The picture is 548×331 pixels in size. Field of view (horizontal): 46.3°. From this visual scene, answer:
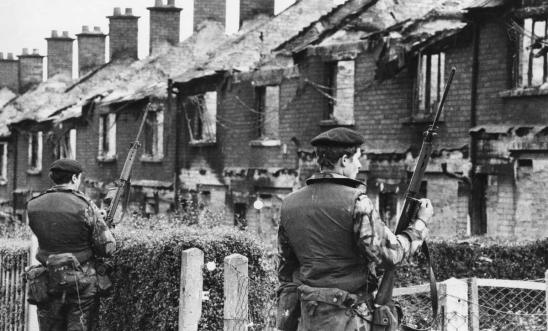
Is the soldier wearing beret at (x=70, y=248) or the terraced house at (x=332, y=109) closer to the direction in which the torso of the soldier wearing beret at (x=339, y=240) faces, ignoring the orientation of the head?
the terraced house

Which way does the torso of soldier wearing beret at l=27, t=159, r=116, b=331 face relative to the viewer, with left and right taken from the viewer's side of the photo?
facing away from the viewer and to the right of the viewer

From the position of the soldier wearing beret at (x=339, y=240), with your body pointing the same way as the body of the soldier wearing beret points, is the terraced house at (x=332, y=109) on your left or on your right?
on your left

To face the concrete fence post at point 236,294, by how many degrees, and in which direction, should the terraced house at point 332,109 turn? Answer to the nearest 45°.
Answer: approximately 45° to its left

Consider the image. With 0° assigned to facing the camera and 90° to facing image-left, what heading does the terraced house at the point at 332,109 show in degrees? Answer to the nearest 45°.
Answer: approximately 45°

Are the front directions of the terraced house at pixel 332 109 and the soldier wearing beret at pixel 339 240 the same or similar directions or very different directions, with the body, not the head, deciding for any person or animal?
very different directions

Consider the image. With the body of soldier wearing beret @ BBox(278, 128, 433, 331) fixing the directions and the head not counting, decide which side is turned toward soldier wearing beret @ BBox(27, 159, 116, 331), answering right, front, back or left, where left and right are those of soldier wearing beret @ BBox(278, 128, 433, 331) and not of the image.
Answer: left
